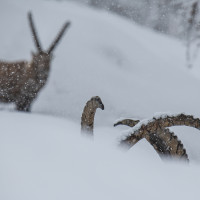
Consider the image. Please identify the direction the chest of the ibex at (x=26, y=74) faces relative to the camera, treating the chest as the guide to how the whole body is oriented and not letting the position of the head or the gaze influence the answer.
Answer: to the viewer's right

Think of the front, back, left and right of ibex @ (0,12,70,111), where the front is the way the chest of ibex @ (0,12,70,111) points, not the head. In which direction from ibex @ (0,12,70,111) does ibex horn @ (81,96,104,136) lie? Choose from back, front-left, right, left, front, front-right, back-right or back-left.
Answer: right

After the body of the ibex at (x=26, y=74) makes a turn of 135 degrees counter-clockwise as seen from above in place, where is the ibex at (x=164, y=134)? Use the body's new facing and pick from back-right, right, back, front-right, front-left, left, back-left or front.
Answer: back-left
